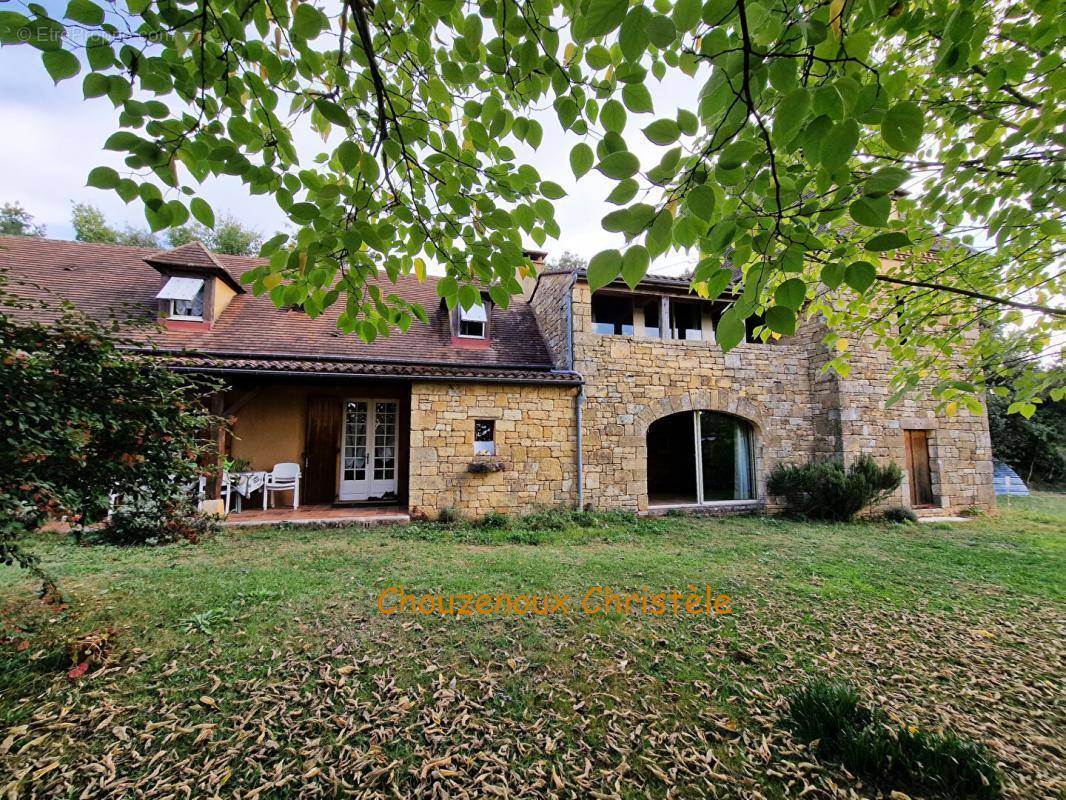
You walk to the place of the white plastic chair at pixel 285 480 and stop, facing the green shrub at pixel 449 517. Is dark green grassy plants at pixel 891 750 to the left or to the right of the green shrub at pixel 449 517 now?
right

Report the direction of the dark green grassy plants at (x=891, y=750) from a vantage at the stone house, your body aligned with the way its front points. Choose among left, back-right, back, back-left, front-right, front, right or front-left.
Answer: front

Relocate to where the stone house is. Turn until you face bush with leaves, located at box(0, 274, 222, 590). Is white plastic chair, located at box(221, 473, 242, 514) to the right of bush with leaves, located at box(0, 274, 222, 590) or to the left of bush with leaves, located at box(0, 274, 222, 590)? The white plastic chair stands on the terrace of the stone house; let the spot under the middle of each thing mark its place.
right

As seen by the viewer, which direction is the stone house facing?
toward the camera

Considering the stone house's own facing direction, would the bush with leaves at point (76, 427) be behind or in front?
in front

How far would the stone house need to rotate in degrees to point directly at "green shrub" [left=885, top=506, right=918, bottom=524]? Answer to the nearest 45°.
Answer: approximately 90° to its left

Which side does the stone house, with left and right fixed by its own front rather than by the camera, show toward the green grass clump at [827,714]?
front
